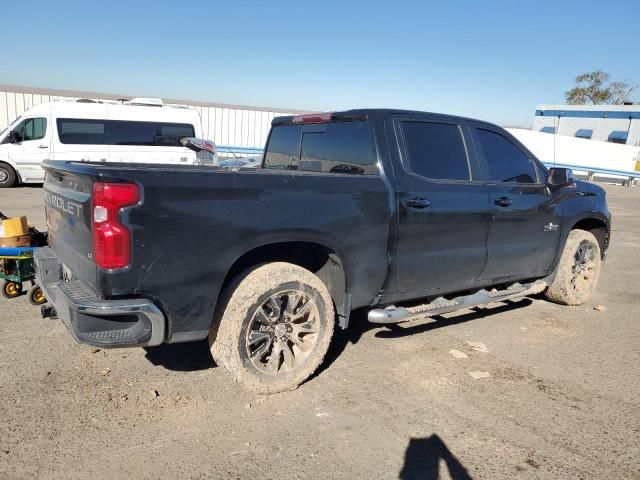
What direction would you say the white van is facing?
to the viewer's left

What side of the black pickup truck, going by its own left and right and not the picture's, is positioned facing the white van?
left

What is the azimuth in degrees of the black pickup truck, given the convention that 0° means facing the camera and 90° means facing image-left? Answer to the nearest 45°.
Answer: approximately 225°

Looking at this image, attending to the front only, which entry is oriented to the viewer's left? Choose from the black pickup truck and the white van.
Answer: the white van

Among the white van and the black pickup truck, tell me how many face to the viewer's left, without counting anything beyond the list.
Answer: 1

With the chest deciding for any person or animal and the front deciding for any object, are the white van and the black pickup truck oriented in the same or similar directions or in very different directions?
very different directions
